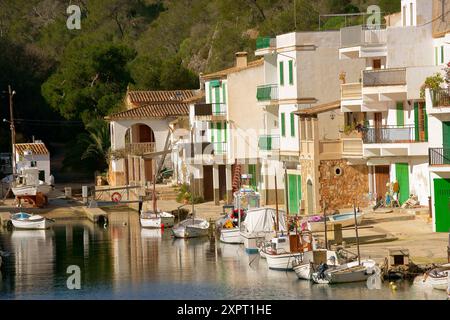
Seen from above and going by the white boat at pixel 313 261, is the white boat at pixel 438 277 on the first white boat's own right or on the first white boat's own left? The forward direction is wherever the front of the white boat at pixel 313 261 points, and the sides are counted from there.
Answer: on the first white boat's own left

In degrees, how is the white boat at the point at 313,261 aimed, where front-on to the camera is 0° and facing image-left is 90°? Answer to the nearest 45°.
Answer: approximately 45°

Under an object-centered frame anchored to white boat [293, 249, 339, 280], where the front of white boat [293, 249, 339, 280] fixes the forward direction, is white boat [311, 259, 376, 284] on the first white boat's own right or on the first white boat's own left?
on the first white boat's own left
